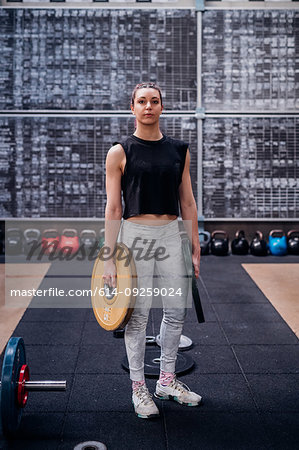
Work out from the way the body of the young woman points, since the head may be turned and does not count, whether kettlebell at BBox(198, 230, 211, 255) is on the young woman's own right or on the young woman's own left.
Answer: on the young woman's own left

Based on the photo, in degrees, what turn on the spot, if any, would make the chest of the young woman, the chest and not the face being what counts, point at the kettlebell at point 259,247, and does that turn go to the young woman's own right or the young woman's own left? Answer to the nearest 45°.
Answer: approximately 135° to the young woman's own left

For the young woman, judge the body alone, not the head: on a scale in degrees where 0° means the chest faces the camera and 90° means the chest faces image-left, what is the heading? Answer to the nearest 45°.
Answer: approximately 315°

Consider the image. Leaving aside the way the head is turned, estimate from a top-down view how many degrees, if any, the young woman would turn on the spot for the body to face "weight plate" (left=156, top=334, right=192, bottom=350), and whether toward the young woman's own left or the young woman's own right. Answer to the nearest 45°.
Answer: approximately 135° to the young woman's own left

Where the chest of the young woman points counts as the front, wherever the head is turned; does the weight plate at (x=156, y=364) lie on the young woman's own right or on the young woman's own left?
on the young woman's own left

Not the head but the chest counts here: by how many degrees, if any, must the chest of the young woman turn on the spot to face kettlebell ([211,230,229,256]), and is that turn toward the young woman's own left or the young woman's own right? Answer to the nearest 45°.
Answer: approximately 135° to the young woman's own left
